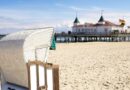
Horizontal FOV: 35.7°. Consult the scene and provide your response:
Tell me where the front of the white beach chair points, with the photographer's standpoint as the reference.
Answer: facing away from the viewer and to the right of the viewer
